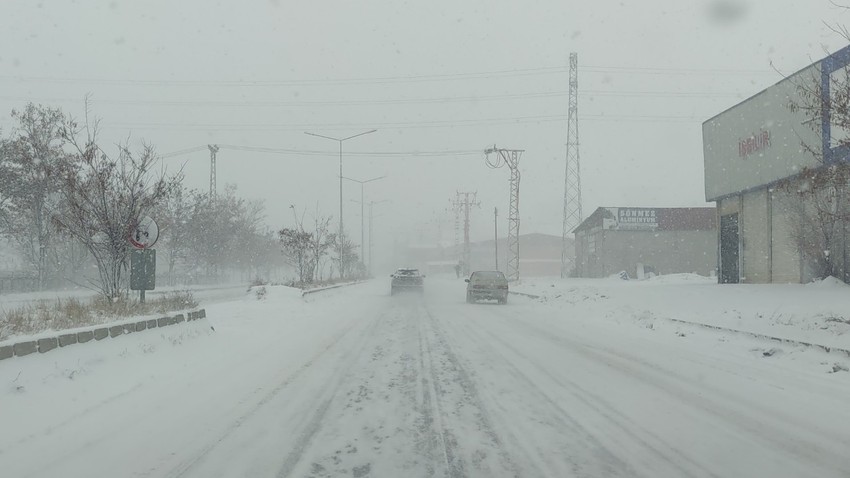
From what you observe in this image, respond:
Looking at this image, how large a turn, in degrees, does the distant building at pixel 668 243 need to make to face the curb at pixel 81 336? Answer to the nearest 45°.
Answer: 0° — it already faces it
